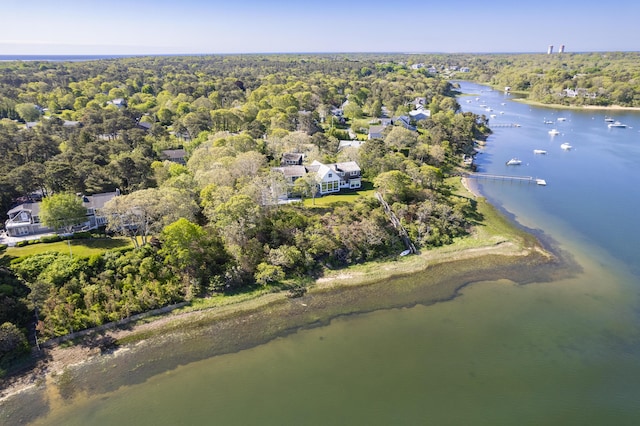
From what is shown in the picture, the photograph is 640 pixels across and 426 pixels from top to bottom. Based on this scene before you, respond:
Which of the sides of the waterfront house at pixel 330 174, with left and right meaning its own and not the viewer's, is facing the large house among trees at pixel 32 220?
right

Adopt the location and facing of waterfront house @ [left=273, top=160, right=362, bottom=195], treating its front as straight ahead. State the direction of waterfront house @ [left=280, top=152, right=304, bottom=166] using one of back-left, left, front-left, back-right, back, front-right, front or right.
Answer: back

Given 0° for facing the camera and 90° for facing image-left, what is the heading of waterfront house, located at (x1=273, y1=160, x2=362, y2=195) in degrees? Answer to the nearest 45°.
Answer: approximately 315°
